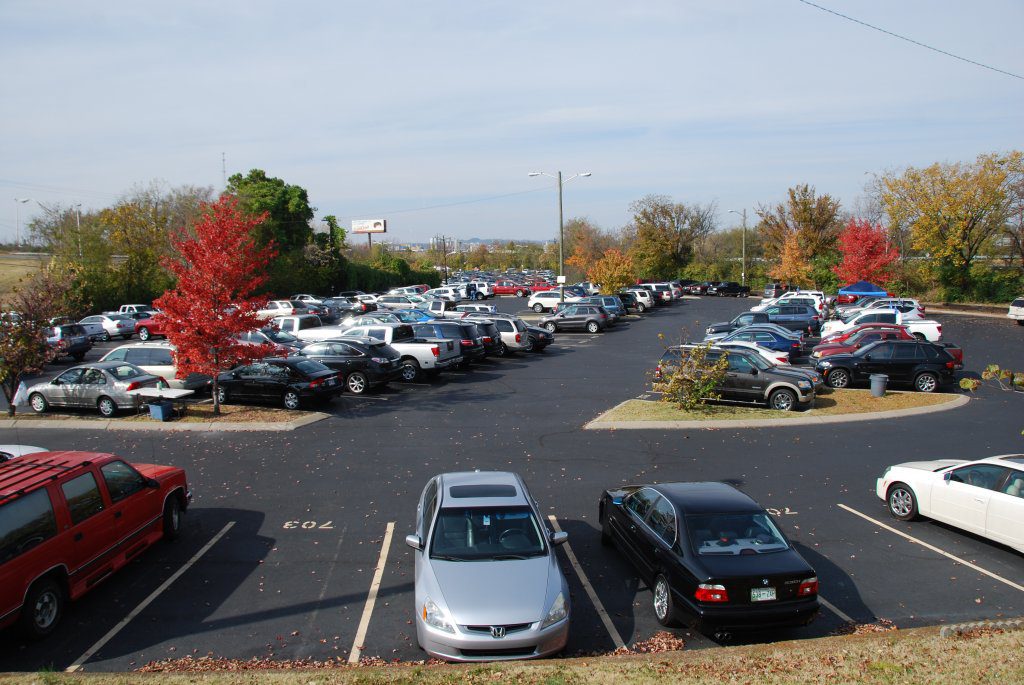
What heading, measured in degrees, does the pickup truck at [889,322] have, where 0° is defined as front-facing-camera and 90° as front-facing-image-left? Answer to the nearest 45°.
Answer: approximately 90°

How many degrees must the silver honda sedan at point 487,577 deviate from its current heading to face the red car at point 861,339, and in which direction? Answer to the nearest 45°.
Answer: approximately 135° to its left

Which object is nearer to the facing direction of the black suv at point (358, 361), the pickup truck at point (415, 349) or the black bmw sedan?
the pickup truck

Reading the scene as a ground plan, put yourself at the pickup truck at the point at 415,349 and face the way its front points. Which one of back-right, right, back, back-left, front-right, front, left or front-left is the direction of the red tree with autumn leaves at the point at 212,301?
left

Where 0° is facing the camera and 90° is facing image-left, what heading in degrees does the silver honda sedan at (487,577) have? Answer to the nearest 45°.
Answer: approximately 0°

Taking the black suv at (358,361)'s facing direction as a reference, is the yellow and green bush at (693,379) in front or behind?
behind

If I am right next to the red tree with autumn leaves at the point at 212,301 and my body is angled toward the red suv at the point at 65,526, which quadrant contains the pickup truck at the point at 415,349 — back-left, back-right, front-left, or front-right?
back-left
